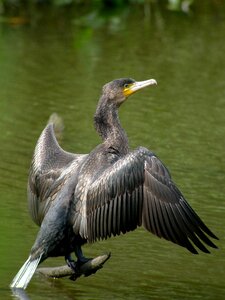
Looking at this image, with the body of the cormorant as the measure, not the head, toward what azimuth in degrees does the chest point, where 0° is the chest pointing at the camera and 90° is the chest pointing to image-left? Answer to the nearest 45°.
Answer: approximately 225°
